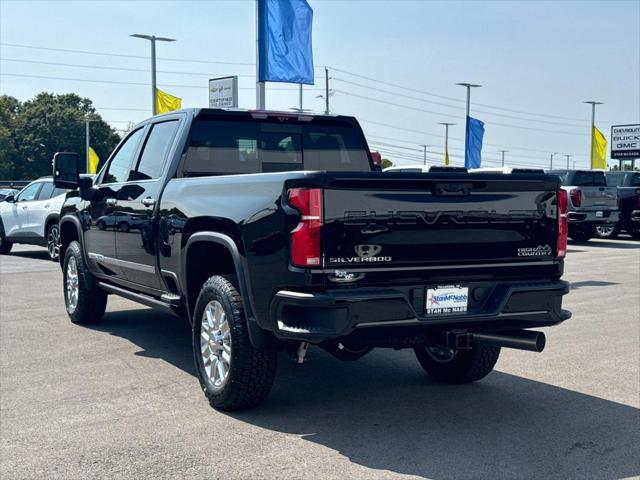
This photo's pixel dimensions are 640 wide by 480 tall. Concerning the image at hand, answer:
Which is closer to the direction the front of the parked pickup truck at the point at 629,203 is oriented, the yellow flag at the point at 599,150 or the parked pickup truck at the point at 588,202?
the yellow flag

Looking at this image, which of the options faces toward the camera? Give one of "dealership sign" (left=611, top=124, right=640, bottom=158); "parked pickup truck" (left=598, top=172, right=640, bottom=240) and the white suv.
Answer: the dealership sign

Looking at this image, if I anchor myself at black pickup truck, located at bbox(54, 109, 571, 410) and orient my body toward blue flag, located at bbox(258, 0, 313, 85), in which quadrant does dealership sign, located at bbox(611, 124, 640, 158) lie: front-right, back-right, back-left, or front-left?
front-right

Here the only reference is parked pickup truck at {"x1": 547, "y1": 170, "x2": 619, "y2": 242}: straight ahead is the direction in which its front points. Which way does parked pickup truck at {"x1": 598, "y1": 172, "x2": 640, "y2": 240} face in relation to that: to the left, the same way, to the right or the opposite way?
the same way

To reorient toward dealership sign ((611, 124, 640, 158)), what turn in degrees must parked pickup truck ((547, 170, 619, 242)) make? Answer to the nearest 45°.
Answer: approximately 45° to its right

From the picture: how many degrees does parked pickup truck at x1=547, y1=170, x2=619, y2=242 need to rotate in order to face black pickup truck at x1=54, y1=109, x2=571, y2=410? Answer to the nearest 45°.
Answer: approximately 135° to its left

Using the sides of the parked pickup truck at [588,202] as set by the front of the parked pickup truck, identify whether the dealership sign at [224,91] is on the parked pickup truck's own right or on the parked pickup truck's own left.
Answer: on the parked pickup truck's own left

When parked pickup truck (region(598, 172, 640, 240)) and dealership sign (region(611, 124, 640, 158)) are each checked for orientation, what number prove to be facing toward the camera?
1

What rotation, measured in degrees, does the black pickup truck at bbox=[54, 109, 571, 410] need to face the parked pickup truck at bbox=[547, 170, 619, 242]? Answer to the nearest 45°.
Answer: approximately 90° to its right

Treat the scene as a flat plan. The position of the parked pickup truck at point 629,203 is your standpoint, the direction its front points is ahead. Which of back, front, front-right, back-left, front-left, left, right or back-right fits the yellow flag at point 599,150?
front-right

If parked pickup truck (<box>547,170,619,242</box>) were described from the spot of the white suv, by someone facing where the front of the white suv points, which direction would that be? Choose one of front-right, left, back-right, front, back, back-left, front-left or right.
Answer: back-right

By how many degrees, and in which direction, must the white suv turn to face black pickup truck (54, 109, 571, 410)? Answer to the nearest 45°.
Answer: approximately 135° to its left

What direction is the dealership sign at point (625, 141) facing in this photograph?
toward the camera

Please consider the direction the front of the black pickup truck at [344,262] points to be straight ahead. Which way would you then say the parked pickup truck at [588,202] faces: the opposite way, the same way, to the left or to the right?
the same way

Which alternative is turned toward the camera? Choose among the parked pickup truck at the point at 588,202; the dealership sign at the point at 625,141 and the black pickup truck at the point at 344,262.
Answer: the dealership sign

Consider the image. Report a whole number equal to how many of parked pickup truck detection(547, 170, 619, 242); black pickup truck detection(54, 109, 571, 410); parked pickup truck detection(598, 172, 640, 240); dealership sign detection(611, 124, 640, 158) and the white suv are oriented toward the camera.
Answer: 1

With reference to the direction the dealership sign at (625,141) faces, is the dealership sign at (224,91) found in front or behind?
in front

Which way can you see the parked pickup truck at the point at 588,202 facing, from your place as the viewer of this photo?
facing away from the viewer and to the left of the viewer

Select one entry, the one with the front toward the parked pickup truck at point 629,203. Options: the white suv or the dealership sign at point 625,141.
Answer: the dealership sign

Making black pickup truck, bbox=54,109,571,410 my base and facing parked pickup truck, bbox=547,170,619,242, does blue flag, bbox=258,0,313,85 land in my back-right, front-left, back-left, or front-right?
front-left
